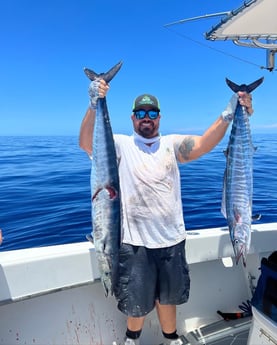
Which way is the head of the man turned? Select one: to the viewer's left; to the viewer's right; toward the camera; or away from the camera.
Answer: toward the camera

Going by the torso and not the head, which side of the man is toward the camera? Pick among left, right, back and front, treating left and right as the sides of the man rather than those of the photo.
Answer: front
